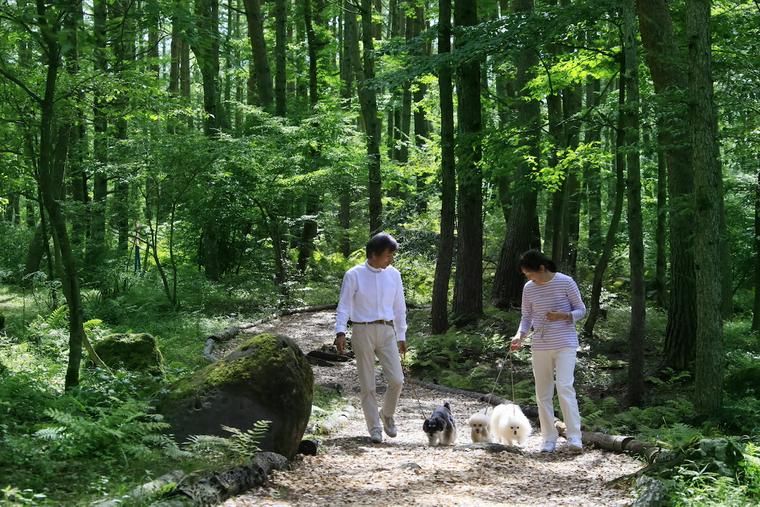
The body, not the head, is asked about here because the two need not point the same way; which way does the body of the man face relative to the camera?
toward the camera

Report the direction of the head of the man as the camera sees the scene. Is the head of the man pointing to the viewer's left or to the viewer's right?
to the viewer's right

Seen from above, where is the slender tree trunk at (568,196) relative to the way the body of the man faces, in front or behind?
behind

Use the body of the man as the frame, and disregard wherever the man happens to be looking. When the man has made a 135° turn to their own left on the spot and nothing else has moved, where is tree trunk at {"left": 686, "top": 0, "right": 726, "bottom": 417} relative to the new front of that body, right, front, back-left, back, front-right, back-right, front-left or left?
front-right

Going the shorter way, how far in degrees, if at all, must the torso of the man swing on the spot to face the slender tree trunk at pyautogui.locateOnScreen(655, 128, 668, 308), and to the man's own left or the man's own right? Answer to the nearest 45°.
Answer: approximately 135° to the man's own left

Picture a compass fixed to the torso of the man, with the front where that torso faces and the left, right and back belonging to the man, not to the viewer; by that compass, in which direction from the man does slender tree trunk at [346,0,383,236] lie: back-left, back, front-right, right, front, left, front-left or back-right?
back

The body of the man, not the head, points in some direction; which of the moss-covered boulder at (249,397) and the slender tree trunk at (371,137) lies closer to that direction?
the moss-covered boulder

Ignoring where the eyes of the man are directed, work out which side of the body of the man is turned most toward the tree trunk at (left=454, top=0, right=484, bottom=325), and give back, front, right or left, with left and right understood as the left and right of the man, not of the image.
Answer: back

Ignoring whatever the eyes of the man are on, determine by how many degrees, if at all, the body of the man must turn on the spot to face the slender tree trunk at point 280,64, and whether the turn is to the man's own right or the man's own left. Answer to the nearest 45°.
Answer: approximately 180°

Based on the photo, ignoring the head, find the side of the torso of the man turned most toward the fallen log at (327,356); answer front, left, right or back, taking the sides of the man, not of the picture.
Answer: back

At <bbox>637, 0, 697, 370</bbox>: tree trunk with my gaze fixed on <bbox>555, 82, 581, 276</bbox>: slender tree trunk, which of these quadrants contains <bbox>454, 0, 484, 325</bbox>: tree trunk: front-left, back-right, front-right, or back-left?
front-left

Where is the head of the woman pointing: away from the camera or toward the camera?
toward the camera

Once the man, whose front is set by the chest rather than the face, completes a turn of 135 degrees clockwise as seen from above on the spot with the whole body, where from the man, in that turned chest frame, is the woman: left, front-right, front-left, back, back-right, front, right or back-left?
back-right
